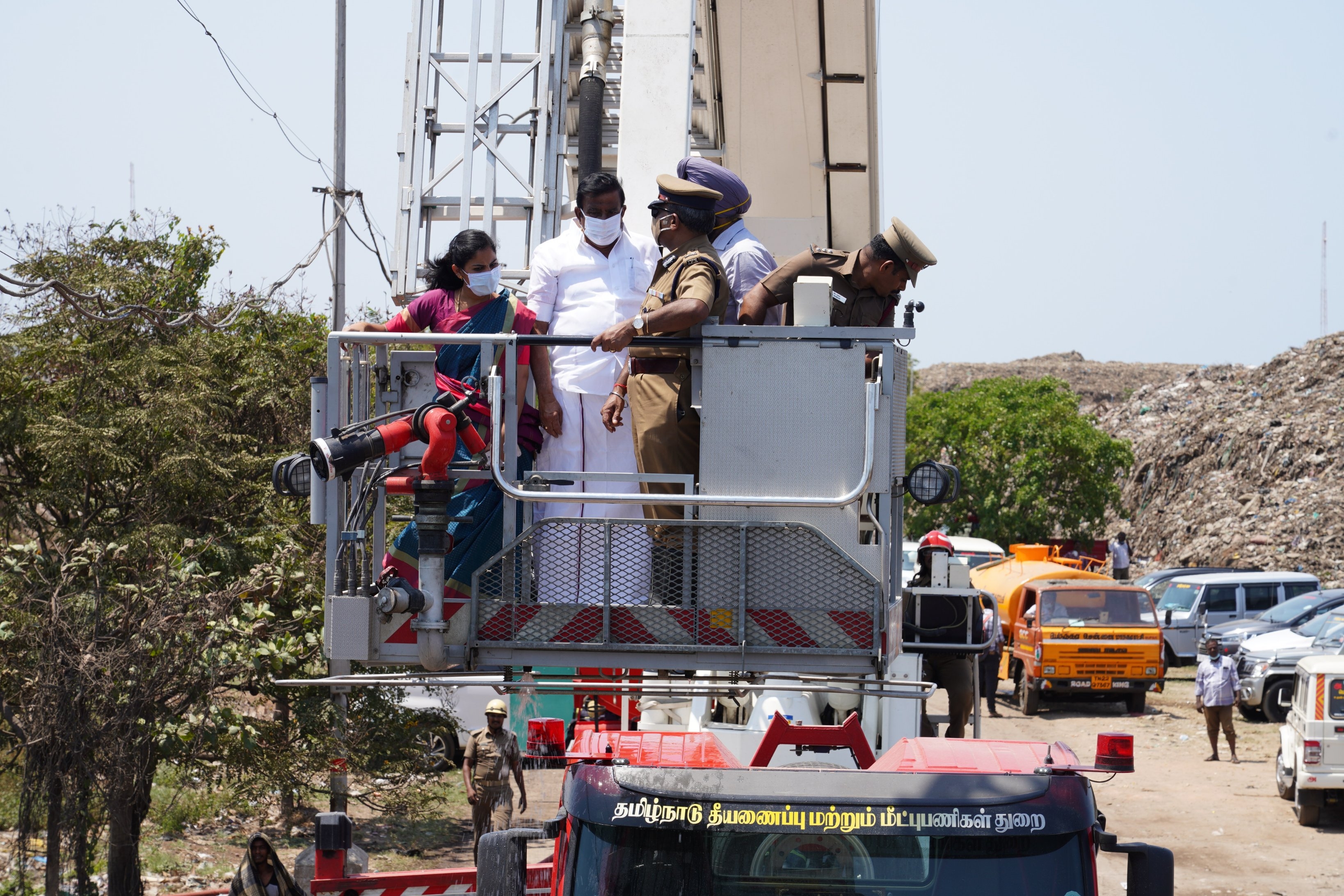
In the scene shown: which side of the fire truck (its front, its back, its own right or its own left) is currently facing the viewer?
front

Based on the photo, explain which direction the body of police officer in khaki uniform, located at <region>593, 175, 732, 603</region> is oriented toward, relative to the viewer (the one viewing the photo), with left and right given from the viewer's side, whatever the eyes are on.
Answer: facing to the left of the viewer

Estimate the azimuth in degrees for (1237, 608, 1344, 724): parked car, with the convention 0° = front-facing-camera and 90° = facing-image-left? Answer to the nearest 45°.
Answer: approximately 45°

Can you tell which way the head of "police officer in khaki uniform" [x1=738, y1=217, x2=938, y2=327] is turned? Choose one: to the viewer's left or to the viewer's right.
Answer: to the viewer's right

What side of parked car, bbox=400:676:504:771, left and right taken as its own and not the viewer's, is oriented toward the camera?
left

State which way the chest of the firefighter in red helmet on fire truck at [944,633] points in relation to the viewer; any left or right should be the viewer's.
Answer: facing the viewer and to the left of the viewer

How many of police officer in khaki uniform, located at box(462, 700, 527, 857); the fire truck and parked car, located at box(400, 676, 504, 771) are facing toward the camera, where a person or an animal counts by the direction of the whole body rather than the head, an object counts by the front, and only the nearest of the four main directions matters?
2

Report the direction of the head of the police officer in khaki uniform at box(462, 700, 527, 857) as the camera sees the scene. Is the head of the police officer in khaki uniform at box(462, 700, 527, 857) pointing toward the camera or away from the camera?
toward the camera

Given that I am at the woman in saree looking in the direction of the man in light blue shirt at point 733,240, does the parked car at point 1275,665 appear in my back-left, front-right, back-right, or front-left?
front-left

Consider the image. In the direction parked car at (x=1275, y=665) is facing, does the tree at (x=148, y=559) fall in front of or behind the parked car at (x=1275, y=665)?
in front

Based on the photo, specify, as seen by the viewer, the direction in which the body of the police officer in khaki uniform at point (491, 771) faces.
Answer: toward the camera

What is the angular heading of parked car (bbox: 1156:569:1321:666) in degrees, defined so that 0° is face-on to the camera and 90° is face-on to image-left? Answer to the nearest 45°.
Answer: approximately 45°
